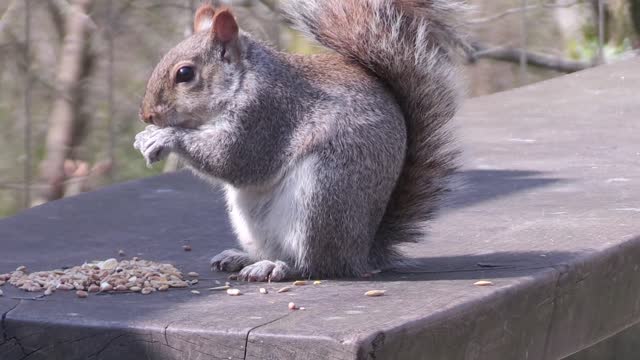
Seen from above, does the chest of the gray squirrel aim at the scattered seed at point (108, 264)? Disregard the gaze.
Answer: yes

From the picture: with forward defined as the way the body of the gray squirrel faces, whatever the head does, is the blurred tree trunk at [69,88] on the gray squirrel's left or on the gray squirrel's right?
on the gray squirrel's right

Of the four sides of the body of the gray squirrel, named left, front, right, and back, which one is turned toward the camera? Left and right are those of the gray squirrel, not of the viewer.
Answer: left

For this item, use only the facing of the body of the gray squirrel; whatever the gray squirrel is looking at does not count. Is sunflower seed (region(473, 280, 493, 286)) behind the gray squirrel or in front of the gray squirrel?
behind

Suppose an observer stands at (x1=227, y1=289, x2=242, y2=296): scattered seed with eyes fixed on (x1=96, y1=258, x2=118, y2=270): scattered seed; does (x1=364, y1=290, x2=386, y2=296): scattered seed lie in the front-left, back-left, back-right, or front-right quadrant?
back-right
